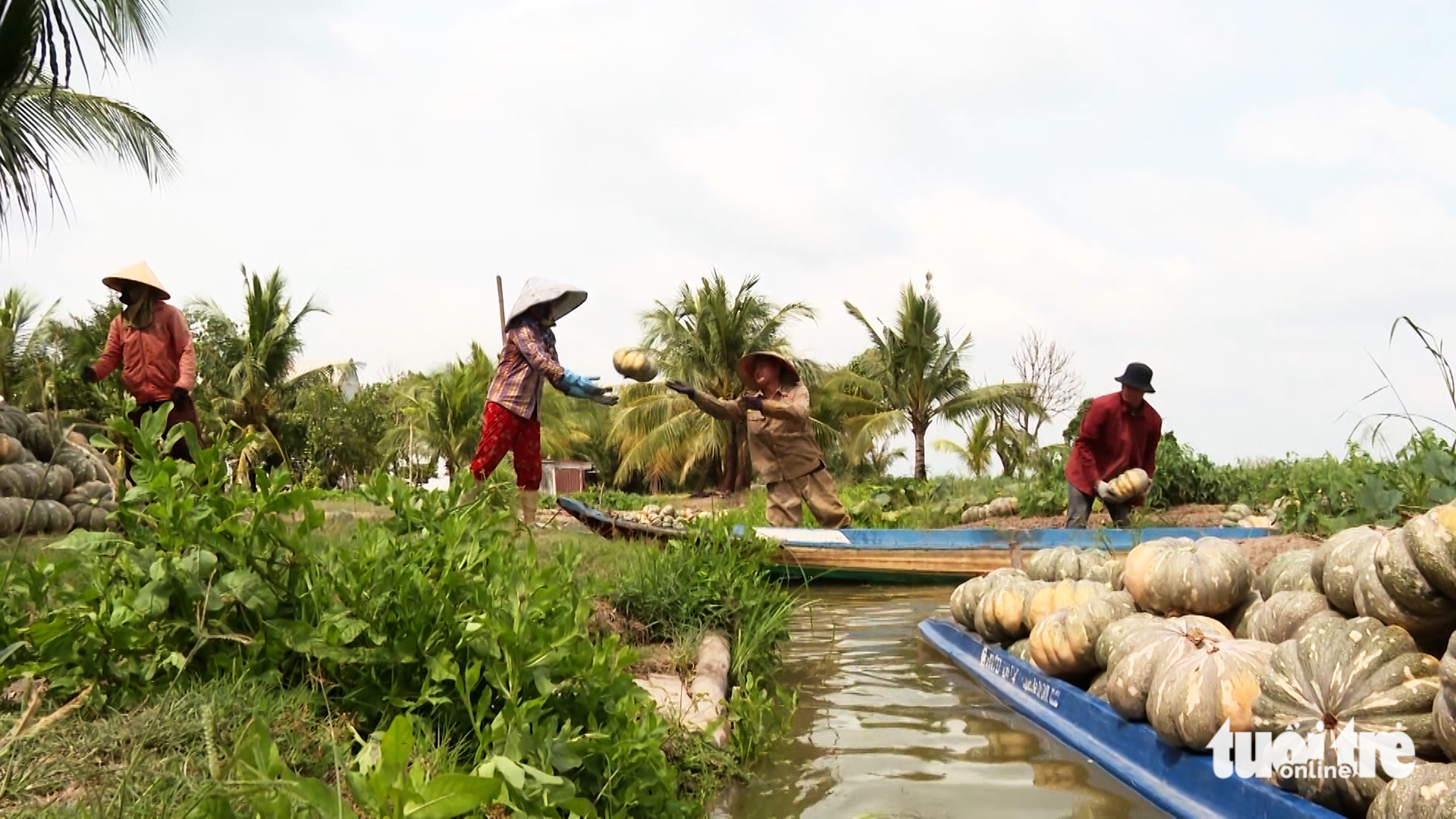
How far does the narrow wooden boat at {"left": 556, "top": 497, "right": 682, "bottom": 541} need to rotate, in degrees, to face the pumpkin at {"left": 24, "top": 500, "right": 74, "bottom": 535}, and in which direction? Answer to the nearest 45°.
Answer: approximately 45° to its left

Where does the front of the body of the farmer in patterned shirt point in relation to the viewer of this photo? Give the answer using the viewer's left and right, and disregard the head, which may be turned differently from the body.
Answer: facing to the right of the viewer

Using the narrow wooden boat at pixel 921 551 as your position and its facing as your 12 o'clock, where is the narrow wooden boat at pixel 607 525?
the narrow wooden boat at pixel 607 525 is roughly at 12 o'clock from the narrow wooden boat at pixel 921 551.

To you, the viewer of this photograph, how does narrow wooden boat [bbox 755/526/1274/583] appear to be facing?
facing to the left of the viewer

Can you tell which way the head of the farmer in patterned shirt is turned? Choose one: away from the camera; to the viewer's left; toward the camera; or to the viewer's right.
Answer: to the viewer's right

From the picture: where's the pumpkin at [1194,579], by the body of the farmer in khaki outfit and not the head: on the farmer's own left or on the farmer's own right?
on the farmer's own left

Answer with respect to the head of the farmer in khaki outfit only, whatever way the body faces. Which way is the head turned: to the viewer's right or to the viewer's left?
to the viewer's left

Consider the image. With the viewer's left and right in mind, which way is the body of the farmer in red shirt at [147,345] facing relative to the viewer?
facing the viewer and to the left of the viewer

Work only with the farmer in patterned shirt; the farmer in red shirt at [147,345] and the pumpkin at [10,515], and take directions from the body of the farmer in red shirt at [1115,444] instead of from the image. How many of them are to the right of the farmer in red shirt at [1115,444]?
3

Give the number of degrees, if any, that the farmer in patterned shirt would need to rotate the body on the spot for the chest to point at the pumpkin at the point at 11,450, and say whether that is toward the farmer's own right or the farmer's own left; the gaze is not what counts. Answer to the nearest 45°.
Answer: approximately 180°

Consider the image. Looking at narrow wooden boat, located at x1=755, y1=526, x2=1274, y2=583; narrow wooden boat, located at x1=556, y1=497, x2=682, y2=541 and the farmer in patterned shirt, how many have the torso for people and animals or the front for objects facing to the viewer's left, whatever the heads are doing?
2

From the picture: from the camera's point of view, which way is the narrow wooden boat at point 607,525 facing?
to the viewer's left

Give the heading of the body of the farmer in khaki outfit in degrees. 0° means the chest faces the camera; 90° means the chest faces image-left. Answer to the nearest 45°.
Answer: approximately 45°

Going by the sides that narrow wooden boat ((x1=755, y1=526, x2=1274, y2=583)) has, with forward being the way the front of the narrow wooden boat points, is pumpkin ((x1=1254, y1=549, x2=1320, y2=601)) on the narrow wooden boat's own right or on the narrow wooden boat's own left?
on the narrow wooden boat's own left
